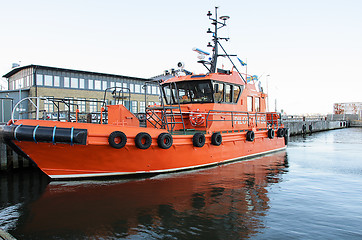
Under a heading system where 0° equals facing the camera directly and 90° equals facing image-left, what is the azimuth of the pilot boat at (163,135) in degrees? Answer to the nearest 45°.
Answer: approximately 45°

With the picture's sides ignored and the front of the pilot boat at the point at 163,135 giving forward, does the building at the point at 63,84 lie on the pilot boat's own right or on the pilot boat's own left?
on the pilot boat's own right
